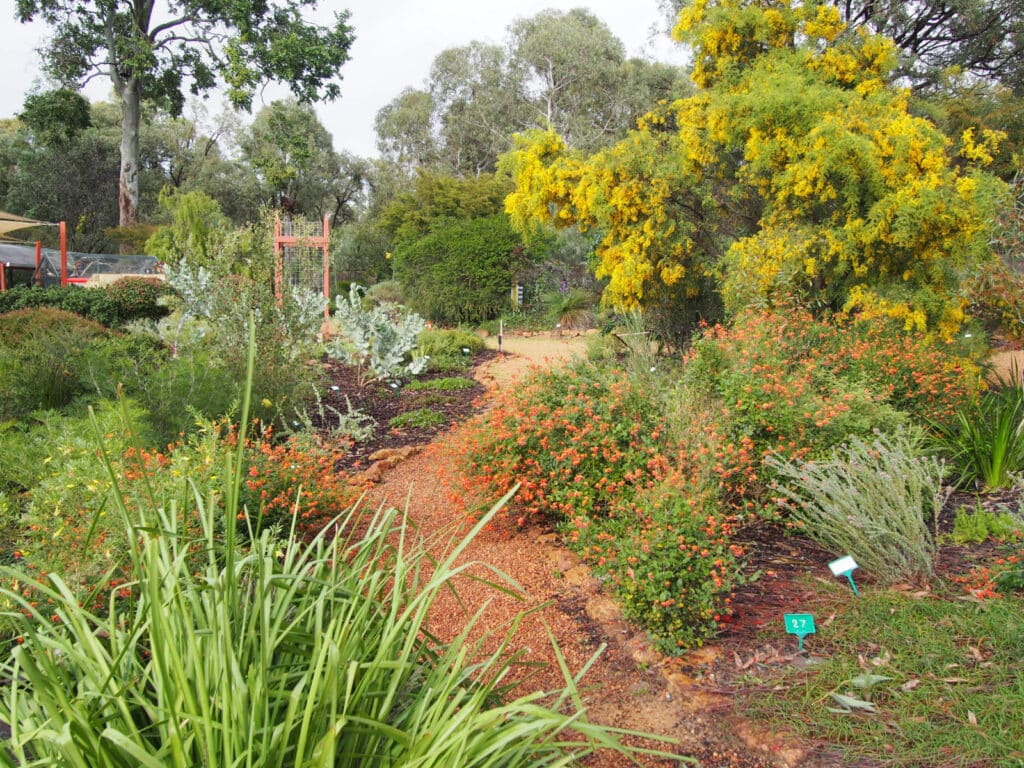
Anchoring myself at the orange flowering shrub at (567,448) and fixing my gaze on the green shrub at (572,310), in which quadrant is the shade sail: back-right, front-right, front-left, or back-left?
front-left

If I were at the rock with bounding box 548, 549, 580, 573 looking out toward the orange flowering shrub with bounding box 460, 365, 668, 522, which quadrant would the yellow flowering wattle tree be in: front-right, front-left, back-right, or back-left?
front-right

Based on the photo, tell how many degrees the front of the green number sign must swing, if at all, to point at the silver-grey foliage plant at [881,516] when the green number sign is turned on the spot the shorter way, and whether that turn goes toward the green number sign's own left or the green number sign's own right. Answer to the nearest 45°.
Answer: approximately 180°

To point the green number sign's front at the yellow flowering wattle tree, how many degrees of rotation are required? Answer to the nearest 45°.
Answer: approximately 180°

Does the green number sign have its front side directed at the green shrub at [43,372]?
no

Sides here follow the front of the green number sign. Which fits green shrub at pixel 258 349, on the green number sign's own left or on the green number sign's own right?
on the green number sign's own right

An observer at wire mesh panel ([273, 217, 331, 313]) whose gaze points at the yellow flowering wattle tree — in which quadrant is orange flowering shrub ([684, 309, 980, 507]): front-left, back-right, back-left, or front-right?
front-right

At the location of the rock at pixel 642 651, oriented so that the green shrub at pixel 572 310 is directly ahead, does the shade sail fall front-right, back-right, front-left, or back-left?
front-left

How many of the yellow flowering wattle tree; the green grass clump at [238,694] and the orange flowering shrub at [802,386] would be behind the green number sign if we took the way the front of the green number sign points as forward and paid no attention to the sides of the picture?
2

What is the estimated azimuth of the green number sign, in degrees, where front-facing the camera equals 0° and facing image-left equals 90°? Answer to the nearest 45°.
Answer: approximately 0°

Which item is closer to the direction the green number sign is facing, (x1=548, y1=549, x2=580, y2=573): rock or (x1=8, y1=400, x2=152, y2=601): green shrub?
the green shrub

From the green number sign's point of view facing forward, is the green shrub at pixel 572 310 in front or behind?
behind

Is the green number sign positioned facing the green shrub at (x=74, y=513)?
no

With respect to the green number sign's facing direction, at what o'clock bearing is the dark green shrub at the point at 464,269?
The dark green shrub is roughly at 5 o'clock from the green number sign.

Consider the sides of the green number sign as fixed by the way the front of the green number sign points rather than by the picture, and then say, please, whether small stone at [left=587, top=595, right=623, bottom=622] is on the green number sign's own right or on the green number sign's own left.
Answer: on the green number sign's own right
